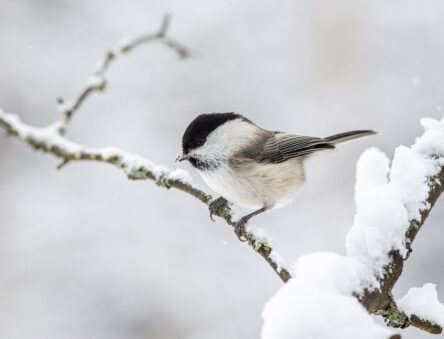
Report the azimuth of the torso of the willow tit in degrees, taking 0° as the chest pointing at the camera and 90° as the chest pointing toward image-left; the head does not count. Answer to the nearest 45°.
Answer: approximately 90°
